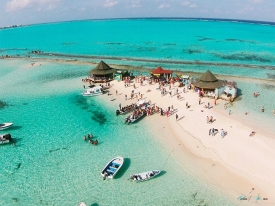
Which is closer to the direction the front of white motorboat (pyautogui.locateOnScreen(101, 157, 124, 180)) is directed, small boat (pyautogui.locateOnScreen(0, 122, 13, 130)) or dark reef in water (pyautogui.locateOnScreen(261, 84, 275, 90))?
the dark reef in water

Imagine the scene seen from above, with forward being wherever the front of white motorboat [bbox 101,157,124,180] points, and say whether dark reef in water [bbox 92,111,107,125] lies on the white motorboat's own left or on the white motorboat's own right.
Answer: on the white motorboat's own left

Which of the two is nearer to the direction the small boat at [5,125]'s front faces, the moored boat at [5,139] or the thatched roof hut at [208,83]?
the thatched roof hut

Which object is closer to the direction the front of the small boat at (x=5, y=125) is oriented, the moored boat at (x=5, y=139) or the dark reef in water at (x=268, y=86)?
the dark reef in water

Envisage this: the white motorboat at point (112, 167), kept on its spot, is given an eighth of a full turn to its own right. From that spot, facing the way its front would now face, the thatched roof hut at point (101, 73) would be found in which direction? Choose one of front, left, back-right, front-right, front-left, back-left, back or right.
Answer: left

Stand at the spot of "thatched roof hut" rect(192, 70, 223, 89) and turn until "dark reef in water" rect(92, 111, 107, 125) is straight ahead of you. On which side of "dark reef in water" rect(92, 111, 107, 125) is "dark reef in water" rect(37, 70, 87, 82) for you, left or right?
right

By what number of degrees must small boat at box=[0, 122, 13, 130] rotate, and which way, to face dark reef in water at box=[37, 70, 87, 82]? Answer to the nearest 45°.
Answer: approximately 45° to its left

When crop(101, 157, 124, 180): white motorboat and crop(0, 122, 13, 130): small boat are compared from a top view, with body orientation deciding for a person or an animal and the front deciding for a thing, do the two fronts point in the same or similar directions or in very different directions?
same or similar directions

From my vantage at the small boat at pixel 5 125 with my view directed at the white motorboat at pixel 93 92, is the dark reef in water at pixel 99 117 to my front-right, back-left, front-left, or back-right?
front-right

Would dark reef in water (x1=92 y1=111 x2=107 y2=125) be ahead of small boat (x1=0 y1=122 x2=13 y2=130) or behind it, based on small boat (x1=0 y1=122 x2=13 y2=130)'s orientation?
ahead

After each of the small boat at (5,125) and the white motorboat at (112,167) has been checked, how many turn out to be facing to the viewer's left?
0

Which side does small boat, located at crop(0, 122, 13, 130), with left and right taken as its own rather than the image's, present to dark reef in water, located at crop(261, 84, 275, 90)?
front

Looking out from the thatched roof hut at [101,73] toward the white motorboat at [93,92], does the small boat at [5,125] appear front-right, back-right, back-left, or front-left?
front-right

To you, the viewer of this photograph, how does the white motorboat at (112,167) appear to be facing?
facing away from the viewer and to the right of the viewer

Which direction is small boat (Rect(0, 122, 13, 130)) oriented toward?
to the viewer's right

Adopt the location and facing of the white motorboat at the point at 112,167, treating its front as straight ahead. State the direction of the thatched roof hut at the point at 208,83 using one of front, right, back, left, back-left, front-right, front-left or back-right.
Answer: front

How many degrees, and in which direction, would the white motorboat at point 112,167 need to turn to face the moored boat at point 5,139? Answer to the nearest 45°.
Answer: approximately 90° to its left

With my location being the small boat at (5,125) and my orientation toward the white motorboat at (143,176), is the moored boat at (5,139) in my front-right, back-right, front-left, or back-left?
front-right
